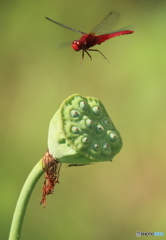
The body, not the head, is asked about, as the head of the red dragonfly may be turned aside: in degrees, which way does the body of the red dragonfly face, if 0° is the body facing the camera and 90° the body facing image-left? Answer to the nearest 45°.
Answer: approximately 45°
